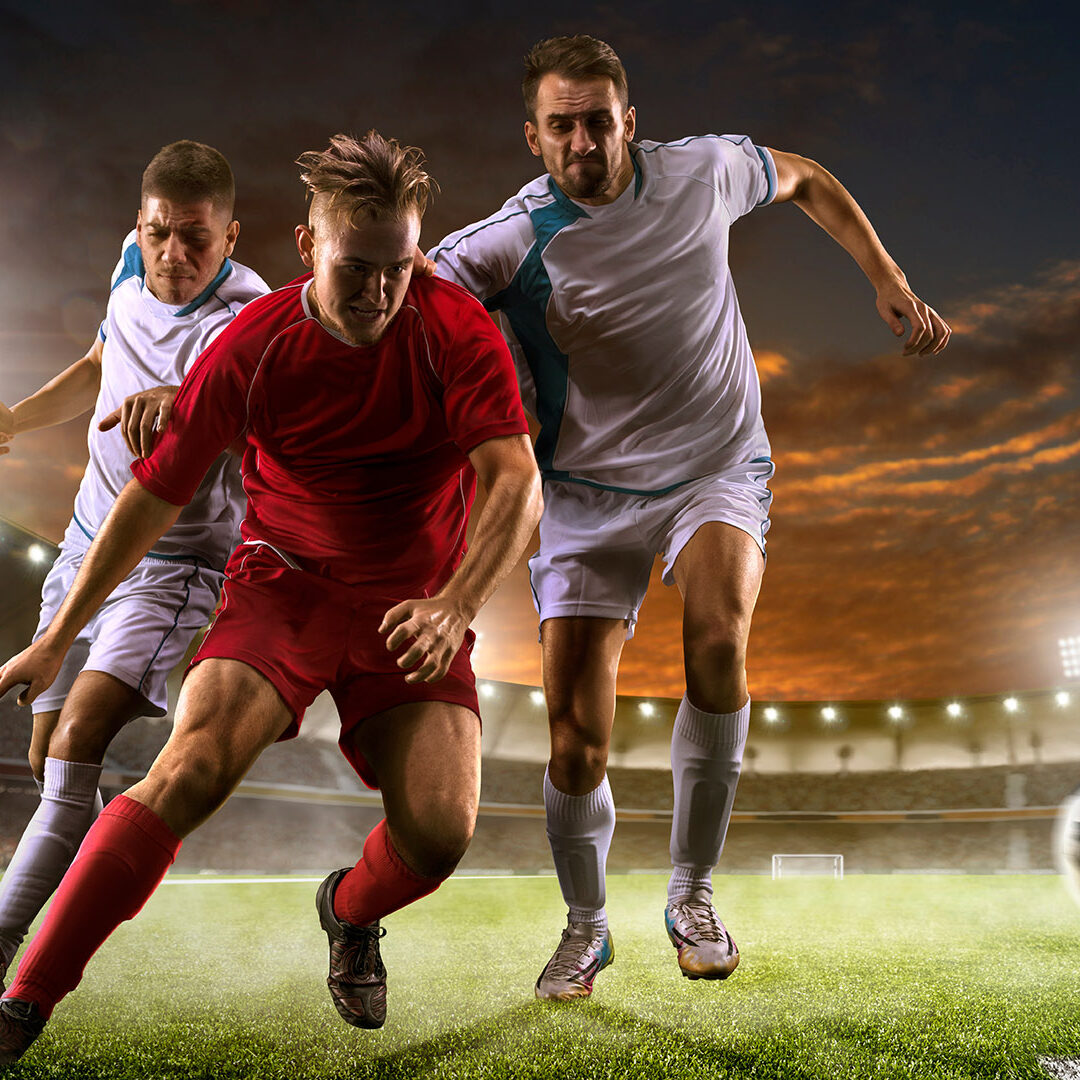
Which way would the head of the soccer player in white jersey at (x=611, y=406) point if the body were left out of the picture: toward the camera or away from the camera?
toward the camera

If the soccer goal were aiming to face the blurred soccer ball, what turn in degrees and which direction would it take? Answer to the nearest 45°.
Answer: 0° — it already faces it

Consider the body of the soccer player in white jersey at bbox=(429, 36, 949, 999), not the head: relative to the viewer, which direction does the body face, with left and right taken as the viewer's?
facing the viewer

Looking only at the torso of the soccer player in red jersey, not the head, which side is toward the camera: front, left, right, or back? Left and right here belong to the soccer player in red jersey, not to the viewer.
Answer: front

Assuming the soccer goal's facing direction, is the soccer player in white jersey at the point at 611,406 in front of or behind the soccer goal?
in front

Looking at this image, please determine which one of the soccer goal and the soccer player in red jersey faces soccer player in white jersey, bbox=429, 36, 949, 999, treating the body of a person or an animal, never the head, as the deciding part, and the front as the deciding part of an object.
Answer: the soccer goal

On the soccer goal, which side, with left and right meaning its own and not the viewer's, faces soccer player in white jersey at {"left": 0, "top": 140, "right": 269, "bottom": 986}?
front

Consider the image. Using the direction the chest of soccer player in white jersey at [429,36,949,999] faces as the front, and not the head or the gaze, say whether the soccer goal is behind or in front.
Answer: behind

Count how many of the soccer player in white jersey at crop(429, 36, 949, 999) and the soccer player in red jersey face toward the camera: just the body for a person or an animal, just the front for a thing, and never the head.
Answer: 2

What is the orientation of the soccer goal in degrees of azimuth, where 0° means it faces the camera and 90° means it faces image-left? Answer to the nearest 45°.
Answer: approximately 0°

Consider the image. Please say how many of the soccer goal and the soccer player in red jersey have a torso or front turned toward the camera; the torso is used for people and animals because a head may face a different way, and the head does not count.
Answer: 2

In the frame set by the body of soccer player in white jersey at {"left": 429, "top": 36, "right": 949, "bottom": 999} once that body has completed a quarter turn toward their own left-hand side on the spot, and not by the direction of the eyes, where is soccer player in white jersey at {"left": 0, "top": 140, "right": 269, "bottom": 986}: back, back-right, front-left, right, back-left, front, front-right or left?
back

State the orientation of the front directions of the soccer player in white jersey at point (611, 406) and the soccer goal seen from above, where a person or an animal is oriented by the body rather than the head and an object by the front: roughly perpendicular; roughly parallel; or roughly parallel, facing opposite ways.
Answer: roughly parallel

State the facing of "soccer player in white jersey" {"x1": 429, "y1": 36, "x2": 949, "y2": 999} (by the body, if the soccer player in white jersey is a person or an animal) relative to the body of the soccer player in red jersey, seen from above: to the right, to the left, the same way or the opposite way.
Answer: the same way

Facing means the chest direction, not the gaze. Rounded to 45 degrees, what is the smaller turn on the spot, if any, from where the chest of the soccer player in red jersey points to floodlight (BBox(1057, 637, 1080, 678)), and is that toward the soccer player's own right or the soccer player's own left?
approximately 135° to the soccer player's own left

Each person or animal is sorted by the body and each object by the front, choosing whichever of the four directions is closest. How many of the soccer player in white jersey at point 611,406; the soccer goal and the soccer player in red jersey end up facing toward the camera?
3
